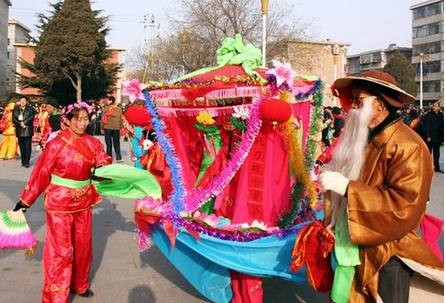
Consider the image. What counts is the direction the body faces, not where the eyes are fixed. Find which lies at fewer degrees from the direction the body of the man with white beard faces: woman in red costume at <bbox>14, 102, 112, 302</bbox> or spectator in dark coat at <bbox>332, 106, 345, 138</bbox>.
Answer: the woman in red costume

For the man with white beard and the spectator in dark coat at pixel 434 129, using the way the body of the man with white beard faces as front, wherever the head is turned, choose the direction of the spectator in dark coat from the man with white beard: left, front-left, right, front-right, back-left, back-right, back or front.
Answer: right

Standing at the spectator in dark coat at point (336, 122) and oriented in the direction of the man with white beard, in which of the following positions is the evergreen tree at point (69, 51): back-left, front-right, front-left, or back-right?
back-right

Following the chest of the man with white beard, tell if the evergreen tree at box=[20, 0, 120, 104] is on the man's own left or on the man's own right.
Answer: on the man's own right

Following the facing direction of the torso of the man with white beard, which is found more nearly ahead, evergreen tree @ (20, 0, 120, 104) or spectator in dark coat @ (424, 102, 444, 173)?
the evergreen tree

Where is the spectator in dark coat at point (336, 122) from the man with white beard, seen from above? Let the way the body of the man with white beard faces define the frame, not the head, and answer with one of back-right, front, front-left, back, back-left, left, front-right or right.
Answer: right

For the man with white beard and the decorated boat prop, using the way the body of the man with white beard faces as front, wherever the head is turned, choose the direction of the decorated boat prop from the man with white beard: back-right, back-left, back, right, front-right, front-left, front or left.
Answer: front-right

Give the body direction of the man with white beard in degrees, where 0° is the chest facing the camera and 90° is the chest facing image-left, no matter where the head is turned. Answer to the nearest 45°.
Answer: approximately 90°

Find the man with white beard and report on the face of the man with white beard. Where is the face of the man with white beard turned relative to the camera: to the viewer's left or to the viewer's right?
to the viewer's left
